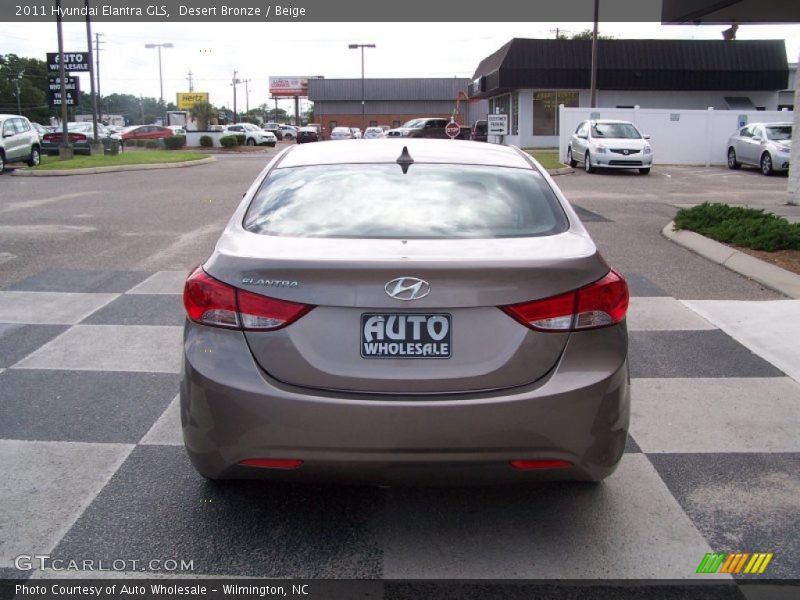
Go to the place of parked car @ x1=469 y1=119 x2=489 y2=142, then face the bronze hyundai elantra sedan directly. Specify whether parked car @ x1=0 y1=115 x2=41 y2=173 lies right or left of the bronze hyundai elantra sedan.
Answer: right

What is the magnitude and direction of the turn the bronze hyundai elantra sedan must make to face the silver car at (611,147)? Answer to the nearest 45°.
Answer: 0° — it already faces it

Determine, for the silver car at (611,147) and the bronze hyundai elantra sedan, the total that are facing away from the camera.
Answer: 1

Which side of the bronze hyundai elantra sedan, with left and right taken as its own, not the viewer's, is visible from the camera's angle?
back

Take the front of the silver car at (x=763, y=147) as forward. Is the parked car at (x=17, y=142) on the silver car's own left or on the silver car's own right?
on the silver car's own right

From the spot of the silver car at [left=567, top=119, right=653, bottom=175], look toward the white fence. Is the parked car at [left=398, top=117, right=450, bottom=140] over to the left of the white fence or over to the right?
left

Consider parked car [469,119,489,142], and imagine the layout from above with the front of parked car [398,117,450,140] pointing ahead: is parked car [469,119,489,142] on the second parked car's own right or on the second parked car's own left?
on the second parked car's own left

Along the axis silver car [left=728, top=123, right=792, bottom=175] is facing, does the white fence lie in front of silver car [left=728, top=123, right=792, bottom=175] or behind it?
behind

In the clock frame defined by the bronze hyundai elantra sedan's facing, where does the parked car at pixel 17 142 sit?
The parked car is roughly at 11 o'clock from the bronze hyundai elantra sedan.

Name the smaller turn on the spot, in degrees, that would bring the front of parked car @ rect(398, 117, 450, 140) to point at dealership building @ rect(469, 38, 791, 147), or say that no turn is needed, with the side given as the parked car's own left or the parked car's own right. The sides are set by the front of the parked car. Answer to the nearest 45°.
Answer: approximately 135° to the parked car's own left

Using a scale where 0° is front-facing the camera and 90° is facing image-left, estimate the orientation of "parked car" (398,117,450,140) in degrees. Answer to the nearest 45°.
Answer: approximately 45°
